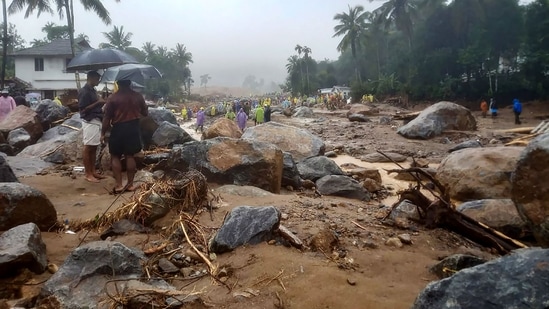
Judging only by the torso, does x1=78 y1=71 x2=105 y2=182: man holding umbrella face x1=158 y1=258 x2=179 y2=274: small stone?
no

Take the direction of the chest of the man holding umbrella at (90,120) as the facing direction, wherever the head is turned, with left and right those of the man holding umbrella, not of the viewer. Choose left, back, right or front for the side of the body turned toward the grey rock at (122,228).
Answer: right

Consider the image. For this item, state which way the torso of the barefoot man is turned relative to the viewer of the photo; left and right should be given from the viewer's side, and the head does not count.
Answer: facing away from the viewer

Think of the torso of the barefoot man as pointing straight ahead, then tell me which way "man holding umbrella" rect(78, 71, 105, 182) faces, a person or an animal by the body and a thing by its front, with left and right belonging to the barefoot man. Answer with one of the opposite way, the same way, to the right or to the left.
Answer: to the right

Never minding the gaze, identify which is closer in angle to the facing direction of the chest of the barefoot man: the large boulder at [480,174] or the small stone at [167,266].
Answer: the large boulder

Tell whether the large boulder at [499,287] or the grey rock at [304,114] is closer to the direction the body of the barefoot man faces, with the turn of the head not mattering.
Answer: the grey rock

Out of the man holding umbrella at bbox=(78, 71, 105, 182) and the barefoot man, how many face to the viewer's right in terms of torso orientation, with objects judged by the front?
1

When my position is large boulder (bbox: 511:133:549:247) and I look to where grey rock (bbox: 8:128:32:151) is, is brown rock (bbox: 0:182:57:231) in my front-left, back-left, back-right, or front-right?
front-left

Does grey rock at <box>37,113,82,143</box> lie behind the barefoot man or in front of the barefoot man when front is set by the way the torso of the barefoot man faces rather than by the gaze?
in front

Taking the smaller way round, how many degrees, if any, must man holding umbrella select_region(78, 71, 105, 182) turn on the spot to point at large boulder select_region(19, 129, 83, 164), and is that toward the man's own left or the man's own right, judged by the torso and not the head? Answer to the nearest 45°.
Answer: approximately 90° to the man's own left

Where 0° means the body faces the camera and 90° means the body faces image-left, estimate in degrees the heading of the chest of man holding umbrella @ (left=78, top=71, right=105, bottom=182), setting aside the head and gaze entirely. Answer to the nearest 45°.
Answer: approximately 270°

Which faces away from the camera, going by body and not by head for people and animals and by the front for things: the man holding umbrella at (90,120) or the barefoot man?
the barefoot man

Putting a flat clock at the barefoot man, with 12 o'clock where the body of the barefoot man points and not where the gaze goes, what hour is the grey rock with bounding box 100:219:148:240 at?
The grey rock is roughly at 6 o'clock from the barefoot man.

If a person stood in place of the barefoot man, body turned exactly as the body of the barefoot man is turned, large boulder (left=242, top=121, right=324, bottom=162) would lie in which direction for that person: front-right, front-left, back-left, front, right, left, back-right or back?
front-right
